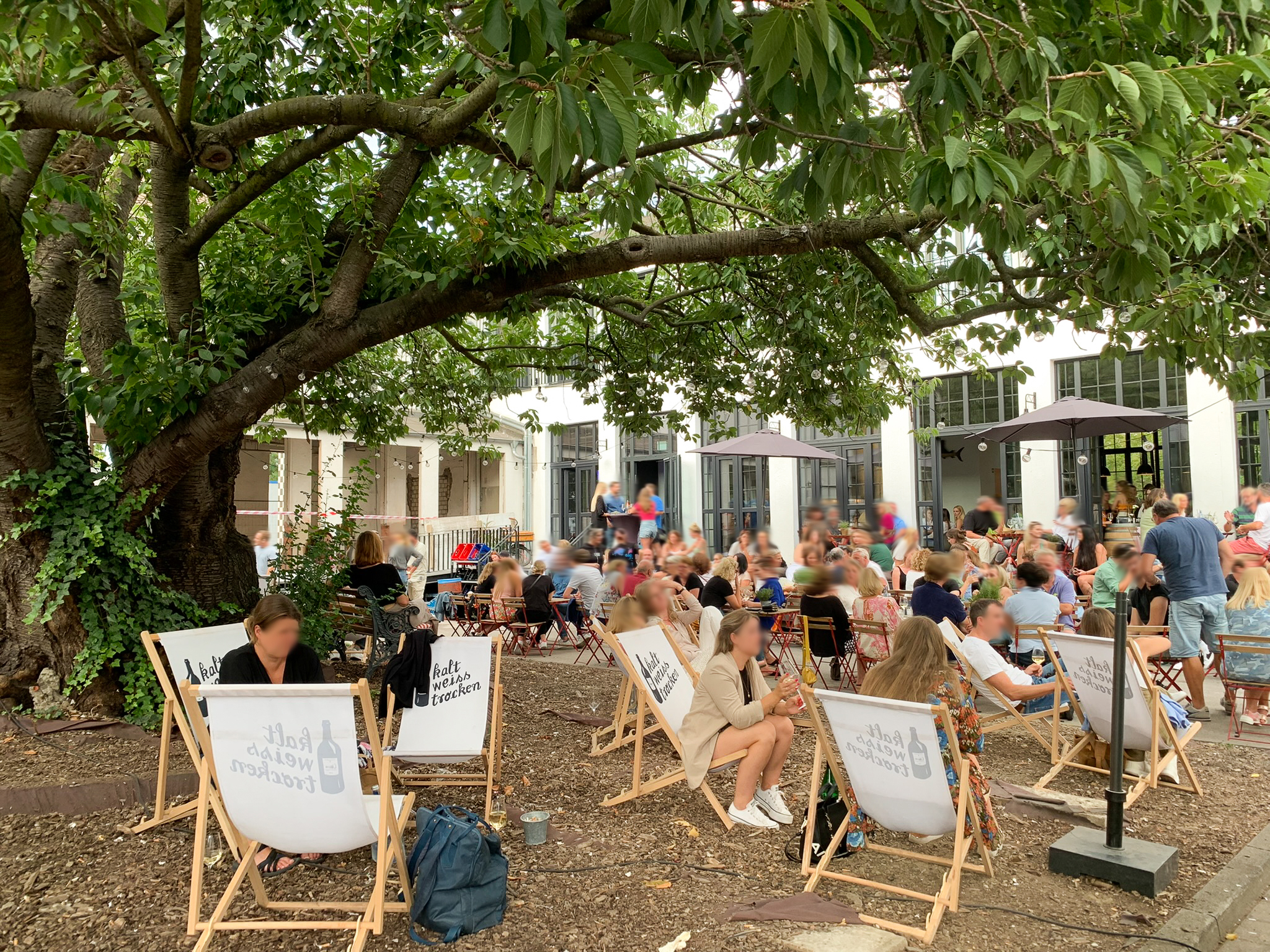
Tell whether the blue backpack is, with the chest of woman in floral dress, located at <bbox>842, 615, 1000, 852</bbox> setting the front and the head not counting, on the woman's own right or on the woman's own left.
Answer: on the woman's own left

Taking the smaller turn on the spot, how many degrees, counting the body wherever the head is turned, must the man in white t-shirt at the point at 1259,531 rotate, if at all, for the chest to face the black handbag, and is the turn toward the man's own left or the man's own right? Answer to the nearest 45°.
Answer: approximately 90° to the man's own left

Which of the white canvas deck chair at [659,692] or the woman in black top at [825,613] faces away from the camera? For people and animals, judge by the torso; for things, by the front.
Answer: the woman in black top

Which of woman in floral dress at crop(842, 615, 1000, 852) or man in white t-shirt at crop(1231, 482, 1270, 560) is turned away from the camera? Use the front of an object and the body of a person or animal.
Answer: the woman in floral dress

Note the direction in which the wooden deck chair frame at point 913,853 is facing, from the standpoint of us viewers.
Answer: facing away from the viewer and to the right of the viewer

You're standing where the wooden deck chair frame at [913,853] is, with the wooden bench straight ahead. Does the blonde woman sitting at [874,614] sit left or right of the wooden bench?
right

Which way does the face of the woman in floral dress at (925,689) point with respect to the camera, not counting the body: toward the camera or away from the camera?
away from the camera

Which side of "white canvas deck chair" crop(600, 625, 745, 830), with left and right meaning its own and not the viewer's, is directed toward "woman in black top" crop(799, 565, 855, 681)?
left

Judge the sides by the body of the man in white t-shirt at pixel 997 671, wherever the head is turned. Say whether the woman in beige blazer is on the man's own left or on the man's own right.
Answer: on the man's own right

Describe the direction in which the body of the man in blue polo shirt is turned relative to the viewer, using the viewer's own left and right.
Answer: facing away from the viewer and to the left of the viewer
